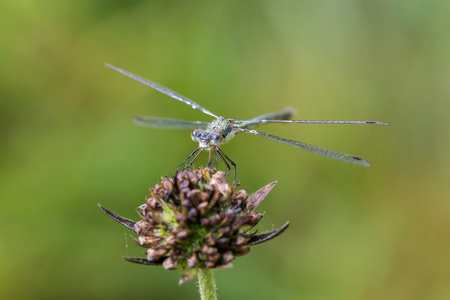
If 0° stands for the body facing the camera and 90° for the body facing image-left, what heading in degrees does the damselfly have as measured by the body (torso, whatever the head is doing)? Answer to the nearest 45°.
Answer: approximately 45°
